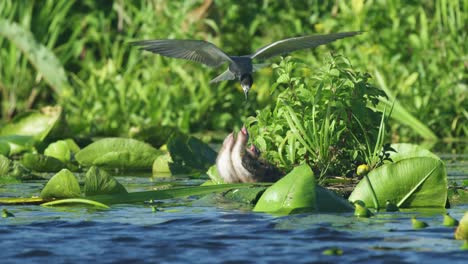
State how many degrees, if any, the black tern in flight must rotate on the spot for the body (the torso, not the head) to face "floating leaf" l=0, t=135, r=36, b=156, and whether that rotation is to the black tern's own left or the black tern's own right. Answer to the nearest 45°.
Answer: approximately 135° to the black tern's own right

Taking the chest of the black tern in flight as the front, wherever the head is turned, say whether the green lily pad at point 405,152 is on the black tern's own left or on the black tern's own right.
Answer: on the black tern's own left

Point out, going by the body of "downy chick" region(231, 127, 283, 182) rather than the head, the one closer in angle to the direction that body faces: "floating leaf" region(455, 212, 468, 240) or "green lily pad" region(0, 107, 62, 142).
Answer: the green lily pad

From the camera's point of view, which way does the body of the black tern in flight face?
toward the camera

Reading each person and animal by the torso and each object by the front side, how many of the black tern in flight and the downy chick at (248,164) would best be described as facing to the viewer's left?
1

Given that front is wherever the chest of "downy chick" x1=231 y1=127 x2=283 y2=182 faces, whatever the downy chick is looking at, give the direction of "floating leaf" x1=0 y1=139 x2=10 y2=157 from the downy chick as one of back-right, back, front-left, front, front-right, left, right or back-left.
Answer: front-right

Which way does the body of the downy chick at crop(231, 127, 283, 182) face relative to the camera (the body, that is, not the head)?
to the viewer's left

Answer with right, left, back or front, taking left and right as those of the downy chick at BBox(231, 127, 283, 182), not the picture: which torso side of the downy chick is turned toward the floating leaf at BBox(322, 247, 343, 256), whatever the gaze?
left

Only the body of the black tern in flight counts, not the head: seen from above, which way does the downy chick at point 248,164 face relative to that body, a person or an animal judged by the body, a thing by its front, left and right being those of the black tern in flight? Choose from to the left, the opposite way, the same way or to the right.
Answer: to the right

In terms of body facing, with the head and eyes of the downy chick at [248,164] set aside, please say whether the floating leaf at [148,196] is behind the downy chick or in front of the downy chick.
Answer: in front

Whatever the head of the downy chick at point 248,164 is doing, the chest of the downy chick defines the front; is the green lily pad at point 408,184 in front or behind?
behind

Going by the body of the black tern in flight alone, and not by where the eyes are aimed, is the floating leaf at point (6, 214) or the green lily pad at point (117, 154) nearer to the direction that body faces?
the floating leaf

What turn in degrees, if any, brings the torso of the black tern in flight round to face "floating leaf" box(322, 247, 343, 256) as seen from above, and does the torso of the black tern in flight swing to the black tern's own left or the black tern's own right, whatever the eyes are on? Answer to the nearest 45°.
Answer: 0° — it already faces it
